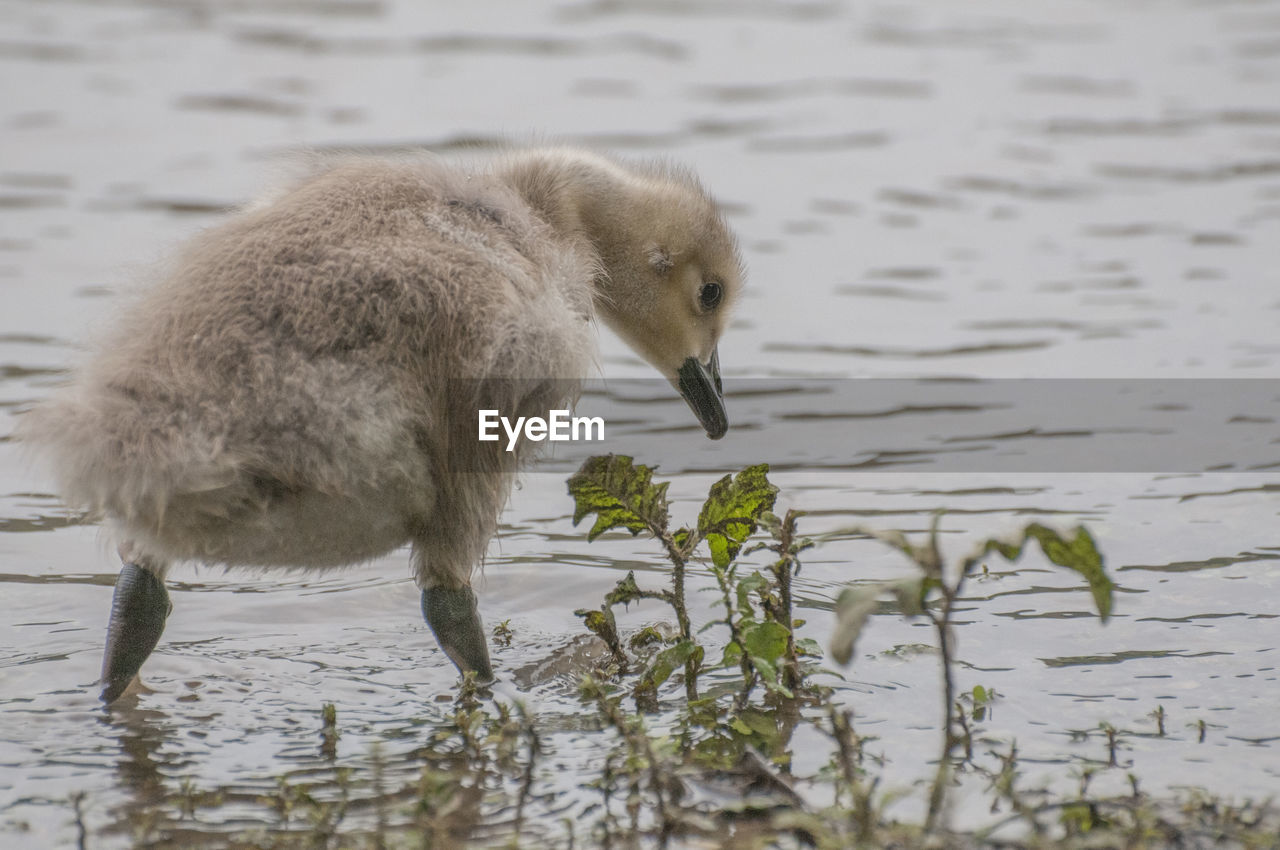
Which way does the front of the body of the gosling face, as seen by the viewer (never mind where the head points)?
to the viewer's right
